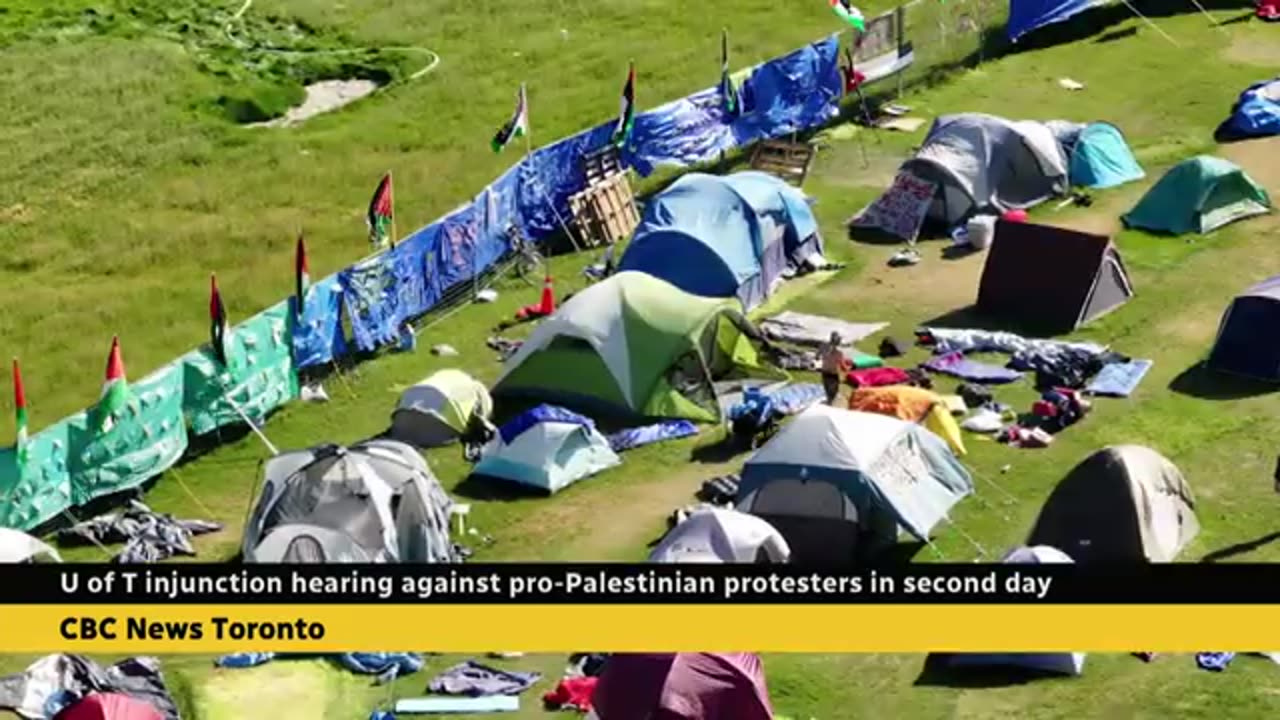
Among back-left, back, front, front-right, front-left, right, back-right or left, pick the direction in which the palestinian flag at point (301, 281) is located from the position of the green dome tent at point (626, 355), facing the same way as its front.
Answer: back-right

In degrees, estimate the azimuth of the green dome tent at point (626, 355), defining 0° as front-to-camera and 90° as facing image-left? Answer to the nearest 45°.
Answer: approximately 315°

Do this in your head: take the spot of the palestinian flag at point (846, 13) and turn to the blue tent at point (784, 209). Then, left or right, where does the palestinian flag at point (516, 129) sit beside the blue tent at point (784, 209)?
right

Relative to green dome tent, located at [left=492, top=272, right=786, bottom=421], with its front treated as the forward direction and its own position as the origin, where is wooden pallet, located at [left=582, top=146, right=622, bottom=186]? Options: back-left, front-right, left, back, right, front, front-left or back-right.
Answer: back-left

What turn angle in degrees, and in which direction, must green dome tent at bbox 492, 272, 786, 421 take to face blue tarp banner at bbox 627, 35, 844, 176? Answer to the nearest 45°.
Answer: approximately 135° to its left

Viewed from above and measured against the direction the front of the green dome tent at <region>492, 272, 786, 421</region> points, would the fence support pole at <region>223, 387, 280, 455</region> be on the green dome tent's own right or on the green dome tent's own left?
on the green dome tent's own right

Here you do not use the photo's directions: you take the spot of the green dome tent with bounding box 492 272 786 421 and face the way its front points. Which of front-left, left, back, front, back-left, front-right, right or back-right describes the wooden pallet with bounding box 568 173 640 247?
back-left

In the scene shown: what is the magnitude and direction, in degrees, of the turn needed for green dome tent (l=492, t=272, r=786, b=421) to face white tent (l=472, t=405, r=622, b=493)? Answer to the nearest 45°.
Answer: approximately 90° to its right
